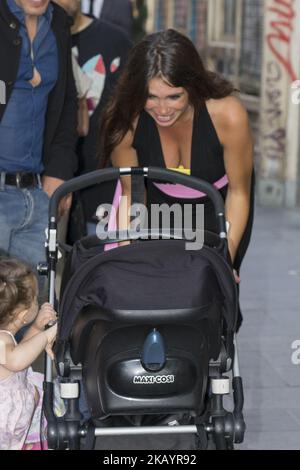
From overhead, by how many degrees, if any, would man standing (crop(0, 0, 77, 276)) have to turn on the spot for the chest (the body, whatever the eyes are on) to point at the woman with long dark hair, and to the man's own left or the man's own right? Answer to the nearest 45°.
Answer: approximately 45° to the man's own left

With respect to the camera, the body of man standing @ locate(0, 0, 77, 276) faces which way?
toward the camera

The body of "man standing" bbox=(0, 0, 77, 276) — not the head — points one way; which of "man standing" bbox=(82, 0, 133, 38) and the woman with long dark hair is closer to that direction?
the woman with long dark hair

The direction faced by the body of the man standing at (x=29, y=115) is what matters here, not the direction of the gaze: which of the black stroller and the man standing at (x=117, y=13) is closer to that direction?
the black stroller

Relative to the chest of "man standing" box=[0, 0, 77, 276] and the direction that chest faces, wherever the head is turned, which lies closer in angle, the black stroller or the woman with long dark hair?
the black stroller

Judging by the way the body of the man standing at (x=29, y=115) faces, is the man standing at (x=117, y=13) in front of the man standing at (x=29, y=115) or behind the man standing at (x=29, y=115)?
behind
